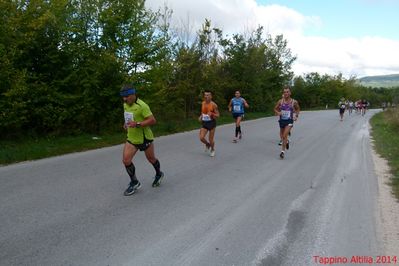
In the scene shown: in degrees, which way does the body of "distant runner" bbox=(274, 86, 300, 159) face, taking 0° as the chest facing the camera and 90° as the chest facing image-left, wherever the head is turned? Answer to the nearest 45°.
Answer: approximately 0°

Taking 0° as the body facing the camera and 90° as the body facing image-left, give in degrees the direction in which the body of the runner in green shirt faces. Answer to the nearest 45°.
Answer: approximately 45°

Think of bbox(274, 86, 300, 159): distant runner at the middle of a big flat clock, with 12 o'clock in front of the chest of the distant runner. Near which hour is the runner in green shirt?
The runner in green shirt is roughly at 1 o'clock from the distant runner.

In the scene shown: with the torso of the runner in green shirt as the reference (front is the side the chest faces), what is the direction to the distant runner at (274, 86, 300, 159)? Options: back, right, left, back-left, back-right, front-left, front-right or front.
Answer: back
